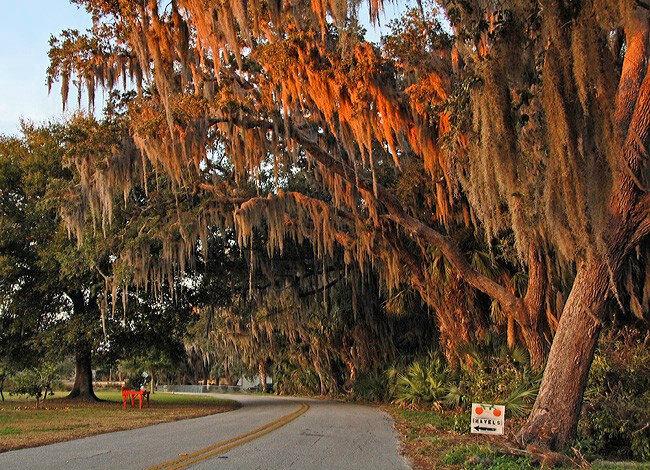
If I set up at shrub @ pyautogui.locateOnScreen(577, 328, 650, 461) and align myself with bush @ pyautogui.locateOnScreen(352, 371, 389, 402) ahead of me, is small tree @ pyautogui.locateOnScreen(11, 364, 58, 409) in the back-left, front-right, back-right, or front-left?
front-left

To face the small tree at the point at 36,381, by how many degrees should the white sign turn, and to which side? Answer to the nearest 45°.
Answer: approximately 135° to its right

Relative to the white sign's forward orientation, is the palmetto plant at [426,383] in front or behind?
behind

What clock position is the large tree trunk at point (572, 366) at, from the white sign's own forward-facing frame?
The large tree trunk is roughly at 8 o'clock from the white sign.

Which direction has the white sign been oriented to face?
toward the camera

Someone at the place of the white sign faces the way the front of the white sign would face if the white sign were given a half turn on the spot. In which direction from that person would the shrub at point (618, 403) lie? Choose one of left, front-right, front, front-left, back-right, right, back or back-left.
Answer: front-right

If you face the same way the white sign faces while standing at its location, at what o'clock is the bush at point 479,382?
The bush is roughly at 6 o'clock from the white sign.
